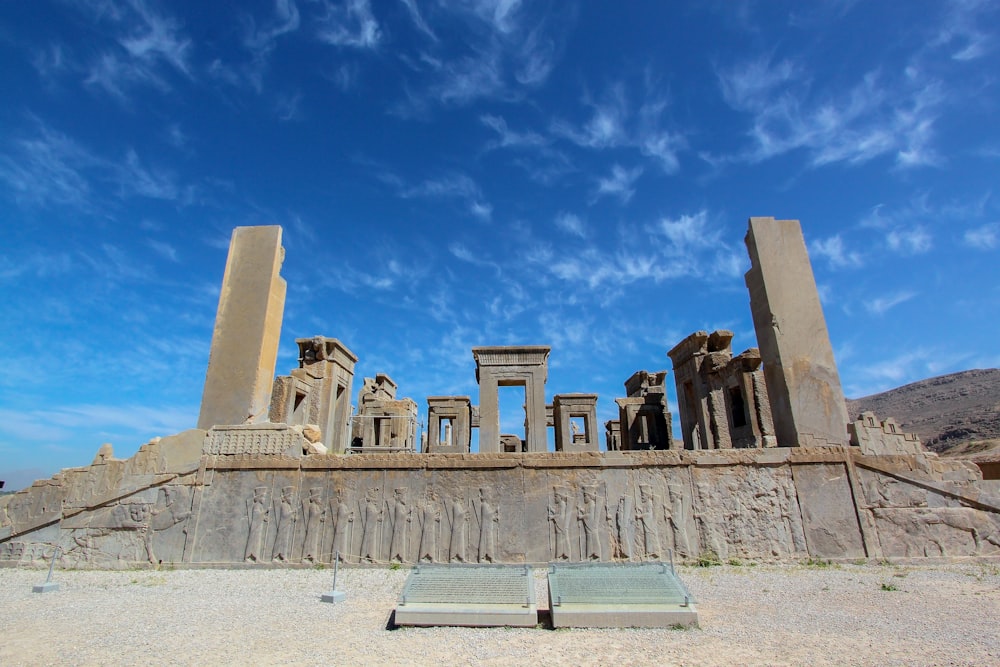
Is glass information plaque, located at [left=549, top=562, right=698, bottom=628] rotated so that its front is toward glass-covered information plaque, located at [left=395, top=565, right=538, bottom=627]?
no

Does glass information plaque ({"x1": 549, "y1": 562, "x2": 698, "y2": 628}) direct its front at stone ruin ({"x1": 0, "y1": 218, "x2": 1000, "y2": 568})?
no

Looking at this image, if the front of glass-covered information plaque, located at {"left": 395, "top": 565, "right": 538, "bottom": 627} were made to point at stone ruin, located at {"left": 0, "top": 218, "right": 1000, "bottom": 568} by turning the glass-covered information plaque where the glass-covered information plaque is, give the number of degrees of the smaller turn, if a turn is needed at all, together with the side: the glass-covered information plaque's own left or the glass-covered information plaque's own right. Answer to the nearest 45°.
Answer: approximately 180°

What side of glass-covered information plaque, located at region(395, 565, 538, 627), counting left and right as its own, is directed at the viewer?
front

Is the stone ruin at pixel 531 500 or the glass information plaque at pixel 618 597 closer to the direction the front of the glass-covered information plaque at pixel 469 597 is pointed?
the glass information plaque

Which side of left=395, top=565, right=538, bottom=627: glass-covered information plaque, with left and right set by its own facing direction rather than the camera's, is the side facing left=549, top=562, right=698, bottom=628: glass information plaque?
left

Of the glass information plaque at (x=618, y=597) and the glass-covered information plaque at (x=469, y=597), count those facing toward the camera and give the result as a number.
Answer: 2

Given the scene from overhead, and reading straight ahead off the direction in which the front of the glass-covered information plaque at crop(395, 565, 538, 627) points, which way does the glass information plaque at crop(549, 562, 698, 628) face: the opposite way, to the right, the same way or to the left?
the same way

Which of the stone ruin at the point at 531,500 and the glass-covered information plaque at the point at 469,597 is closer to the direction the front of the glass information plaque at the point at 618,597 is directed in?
the glass-covered information plaque
